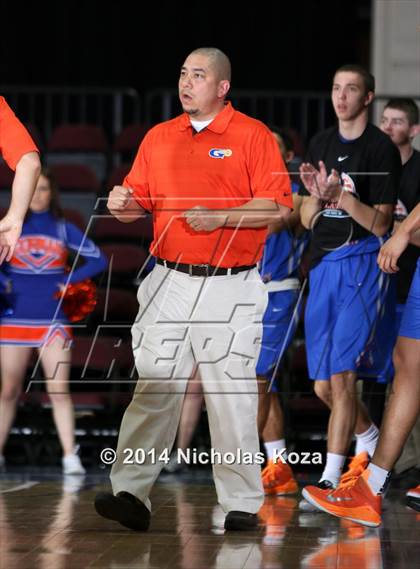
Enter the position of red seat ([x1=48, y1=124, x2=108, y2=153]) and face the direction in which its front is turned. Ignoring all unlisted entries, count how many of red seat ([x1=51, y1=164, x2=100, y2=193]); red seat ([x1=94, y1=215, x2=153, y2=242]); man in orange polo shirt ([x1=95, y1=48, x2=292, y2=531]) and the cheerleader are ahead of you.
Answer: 4

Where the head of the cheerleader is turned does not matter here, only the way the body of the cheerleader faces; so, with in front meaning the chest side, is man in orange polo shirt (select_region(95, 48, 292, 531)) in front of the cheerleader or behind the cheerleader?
in front

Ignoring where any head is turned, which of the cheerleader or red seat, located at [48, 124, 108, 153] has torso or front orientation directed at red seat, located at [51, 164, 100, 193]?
red seat, located at [48, 124, 108, 153]

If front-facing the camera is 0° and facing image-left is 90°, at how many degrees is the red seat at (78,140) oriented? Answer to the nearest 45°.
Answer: approximately 0°

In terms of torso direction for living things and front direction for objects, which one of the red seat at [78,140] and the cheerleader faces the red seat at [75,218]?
the red seat at [78,140]

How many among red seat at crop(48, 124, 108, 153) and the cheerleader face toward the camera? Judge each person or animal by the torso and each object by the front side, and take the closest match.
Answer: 2

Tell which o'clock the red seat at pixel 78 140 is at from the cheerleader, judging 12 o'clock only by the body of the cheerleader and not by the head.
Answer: The red seat is roughly at 6 o'clock from the cheerleader.

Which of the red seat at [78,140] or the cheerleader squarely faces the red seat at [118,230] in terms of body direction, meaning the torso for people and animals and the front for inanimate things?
the red seat at [78,140]

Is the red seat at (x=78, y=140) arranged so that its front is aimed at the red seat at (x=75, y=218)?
yes

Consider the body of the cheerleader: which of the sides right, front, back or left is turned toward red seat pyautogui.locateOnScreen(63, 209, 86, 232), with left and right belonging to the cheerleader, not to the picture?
back

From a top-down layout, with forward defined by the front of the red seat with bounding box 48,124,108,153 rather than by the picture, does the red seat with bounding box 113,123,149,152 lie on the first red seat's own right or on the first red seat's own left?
on the first red seat's own left

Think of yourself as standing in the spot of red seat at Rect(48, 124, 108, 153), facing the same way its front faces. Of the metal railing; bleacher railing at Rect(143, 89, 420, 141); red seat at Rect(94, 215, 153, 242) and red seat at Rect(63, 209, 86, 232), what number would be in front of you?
2

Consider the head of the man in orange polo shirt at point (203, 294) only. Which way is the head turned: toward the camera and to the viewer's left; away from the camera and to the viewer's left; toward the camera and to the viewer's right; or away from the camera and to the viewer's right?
toward the camera and to the viewer's left

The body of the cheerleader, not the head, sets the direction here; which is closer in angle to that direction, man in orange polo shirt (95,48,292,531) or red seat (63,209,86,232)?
the man in orange polo shirt

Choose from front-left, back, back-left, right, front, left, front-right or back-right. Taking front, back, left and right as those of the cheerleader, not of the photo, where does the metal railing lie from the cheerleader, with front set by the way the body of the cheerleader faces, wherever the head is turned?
back
